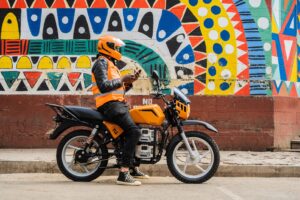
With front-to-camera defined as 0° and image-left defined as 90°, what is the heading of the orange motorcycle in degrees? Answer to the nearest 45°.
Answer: approximately 270°

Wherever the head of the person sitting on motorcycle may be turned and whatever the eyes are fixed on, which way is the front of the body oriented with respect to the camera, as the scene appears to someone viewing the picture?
to the viewer's right
